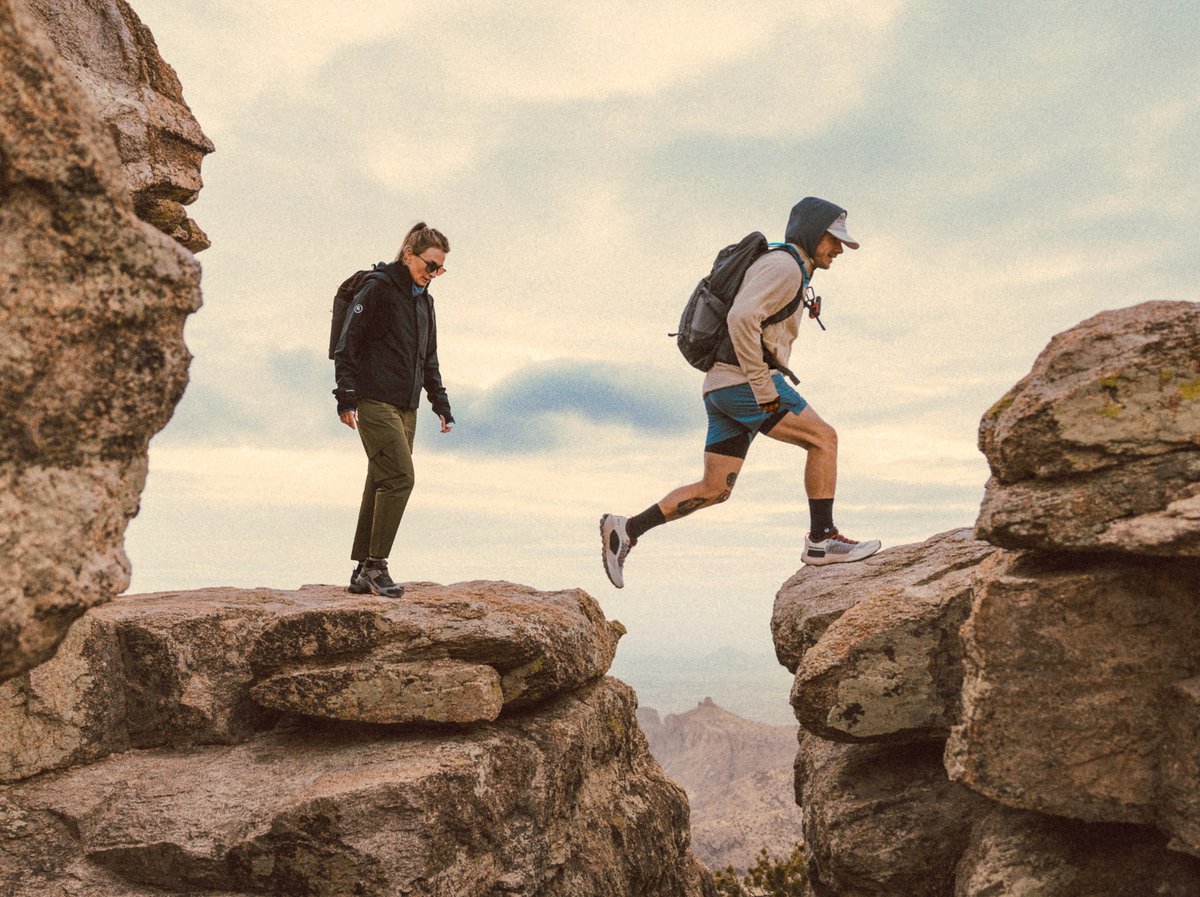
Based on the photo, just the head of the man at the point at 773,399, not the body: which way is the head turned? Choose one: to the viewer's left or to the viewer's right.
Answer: to the viewer's right

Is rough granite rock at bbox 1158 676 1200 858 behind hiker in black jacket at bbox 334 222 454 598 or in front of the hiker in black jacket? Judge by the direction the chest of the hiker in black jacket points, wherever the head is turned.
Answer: in front

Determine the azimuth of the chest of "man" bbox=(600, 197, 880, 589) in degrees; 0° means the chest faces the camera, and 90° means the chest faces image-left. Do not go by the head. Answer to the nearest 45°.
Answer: approximately 270°

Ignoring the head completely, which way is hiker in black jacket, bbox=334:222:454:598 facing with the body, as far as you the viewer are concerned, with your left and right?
facing the viewer and to the right of the viewer

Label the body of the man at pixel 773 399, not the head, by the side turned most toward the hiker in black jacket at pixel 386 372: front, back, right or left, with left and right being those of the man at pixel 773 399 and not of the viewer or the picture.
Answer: back

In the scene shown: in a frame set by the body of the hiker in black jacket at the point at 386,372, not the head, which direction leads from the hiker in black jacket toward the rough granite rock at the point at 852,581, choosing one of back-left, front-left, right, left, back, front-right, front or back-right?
front-left

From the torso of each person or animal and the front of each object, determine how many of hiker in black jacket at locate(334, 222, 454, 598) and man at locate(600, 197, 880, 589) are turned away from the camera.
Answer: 0
